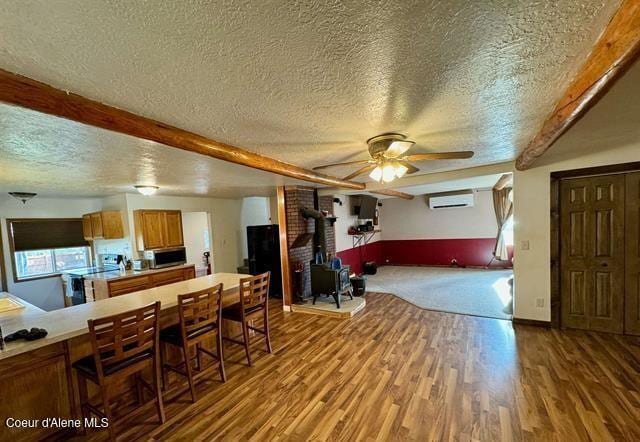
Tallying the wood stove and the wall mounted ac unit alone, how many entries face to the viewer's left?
0

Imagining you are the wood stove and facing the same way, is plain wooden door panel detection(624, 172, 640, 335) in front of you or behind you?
in front

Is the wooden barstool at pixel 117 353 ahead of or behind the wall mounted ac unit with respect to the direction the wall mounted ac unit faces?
ahead

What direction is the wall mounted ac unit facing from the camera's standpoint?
toward the camera

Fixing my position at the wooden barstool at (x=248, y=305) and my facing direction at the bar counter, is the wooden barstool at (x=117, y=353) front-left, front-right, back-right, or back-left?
front-left

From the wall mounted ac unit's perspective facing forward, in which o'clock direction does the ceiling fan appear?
The ceiling fan is roughly at 12 o'clock from the wall mounted ac unit.

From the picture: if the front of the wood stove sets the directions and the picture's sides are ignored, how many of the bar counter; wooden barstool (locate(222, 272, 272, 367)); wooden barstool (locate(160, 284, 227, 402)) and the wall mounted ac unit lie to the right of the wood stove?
3

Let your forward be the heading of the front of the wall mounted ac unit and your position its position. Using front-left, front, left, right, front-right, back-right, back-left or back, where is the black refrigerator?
front-right

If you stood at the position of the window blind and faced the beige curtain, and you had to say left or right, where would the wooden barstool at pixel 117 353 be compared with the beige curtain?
right

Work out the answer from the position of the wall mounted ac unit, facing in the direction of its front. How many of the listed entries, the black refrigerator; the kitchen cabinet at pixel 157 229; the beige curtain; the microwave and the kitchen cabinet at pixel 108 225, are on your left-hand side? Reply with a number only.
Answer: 1

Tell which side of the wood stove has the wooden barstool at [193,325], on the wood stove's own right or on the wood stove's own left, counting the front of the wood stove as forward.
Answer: on the wood stove's own right

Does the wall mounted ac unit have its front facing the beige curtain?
no

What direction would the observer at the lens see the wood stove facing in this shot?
facing the viewer and to the right of the viewer
